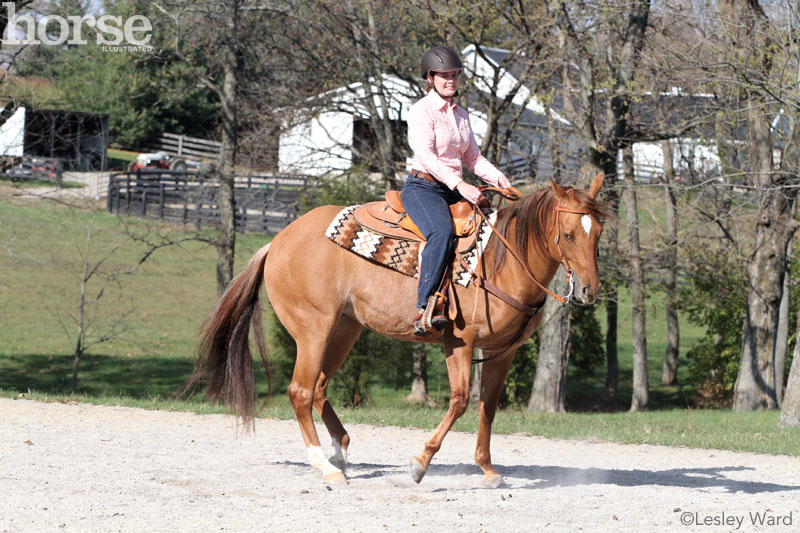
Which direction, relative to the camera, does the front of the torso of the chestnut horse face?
to the viewer's right

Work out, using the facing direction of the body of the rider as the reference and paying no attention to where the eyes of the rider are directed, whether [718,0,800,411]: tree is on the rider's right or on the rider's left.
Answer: on the rider's left

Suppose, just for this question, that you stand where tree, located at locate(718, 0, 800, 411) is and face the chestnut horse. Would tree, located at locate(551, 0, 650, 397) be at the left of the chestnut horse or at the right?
right

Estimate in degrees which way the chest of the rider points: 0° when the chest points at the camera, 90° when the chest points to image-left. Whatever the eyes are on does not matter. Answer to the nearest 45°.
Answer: approximately 315°

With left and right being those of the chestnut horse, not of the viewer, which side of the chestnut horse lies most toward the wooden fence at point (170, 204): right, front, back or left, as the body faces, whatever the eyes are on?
left

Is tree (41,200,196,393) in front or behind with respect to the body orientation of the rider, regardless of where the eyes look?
behind

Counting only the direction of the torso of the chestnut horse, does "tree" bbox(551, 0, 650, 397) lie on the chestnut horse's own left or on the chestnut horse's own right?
on the chestnut horse's own left

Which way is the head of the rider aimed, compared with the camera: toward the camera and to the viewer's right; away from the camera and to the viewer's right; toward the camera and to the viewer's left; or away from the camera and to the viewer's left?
toward the camera and to the viewer's right
